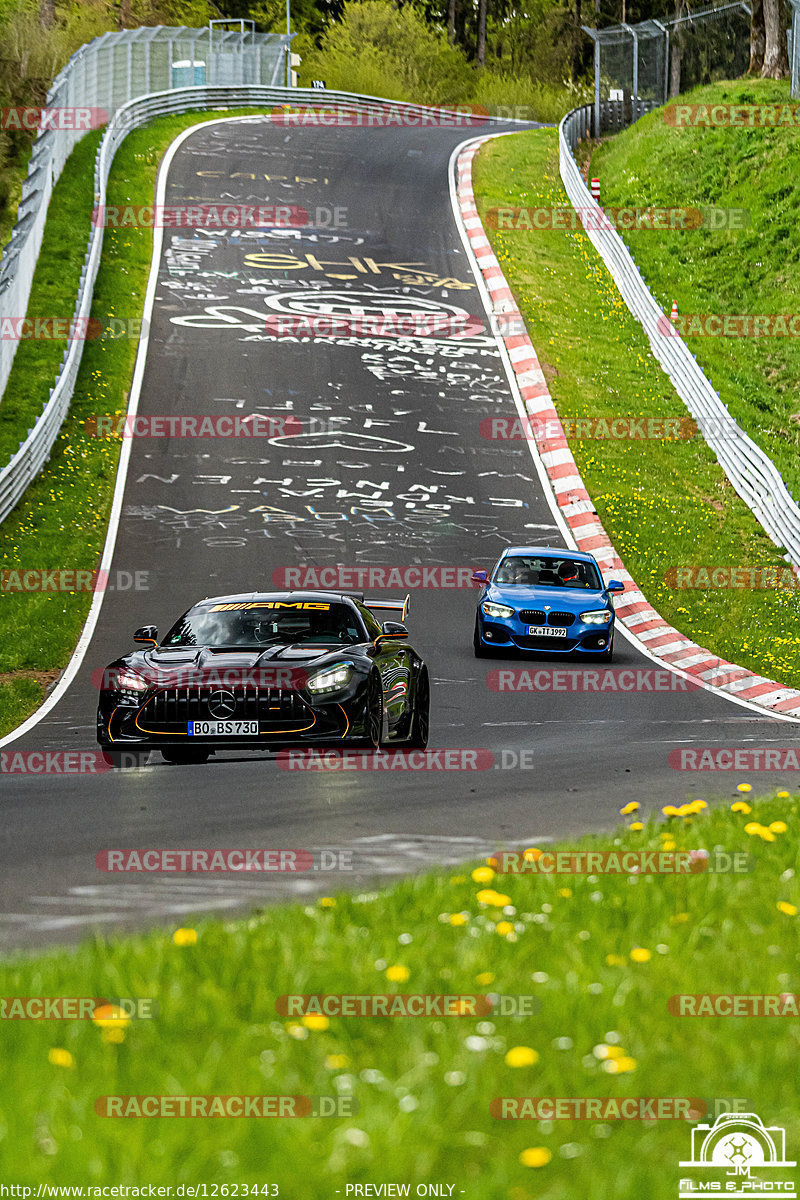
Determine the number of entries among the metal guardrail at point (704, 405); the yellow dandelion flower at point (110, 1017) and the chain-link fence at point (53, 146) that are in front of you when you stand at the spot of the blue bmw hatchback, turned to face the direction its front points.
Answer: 1

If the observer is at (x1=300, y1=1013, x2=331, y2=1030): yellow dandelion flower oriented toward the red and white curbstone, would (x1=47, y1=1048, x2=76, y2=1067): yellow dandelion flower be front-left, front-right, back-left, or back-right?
back-left

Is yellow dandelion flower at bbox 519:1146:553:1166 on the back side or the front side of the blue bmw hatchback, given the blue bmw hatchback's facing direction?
on the front side

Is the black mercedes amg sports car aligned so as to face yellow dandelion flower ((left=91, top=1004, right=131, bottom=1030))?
yes

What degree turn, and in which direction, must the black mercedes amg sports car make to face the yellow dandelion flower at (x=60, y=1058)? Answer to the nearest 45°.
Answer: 0° — it already faces it

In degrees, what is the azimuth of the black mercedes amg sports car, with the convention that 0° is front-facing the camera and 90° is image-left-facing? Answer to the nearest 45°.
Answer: approximately 0°

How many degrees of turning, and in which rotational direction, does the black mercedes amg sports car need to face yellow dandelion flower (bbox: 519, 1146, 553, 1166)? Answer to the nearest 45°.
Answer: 0° — it already faces it

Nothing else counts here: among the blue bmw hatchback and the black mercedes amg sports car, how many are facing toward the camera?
2

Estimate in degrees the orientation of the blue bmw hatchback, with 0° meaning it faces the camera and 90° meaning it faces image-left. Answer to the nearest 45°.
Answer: approximately 0°

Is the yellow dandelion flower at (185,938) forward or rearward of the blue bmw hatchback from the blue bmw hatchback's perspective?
forward

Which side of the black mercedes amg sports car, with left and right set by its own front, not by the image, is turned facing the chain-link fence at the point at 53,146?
back
